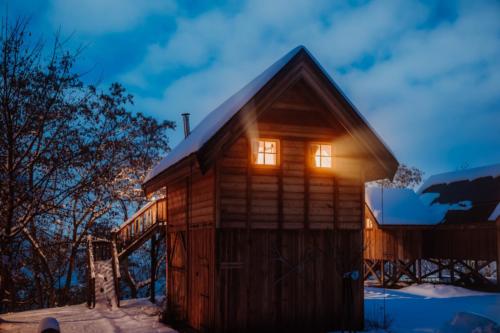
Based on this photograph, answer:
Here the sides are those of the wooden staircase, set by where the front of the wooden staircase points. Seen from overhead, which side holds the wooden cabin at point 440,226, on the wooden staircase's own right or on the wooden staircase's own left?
on the wooden staircase's own left

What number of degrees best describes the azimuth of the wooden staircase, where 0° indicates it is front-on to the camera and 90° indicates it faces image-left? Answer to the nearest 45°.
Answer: approximately 0°

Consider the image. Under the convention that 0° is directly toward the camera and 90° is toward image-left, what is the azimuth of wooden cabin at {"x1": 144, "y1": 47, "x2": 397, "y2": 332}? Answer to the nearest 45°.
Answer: approximately 0°

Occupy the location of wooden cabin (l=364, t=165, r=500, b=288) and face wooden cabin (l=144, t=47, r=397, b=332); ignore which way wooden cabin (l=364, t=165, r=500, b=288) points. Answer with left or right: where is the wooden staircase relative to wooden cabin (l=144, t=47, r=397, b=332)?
right
